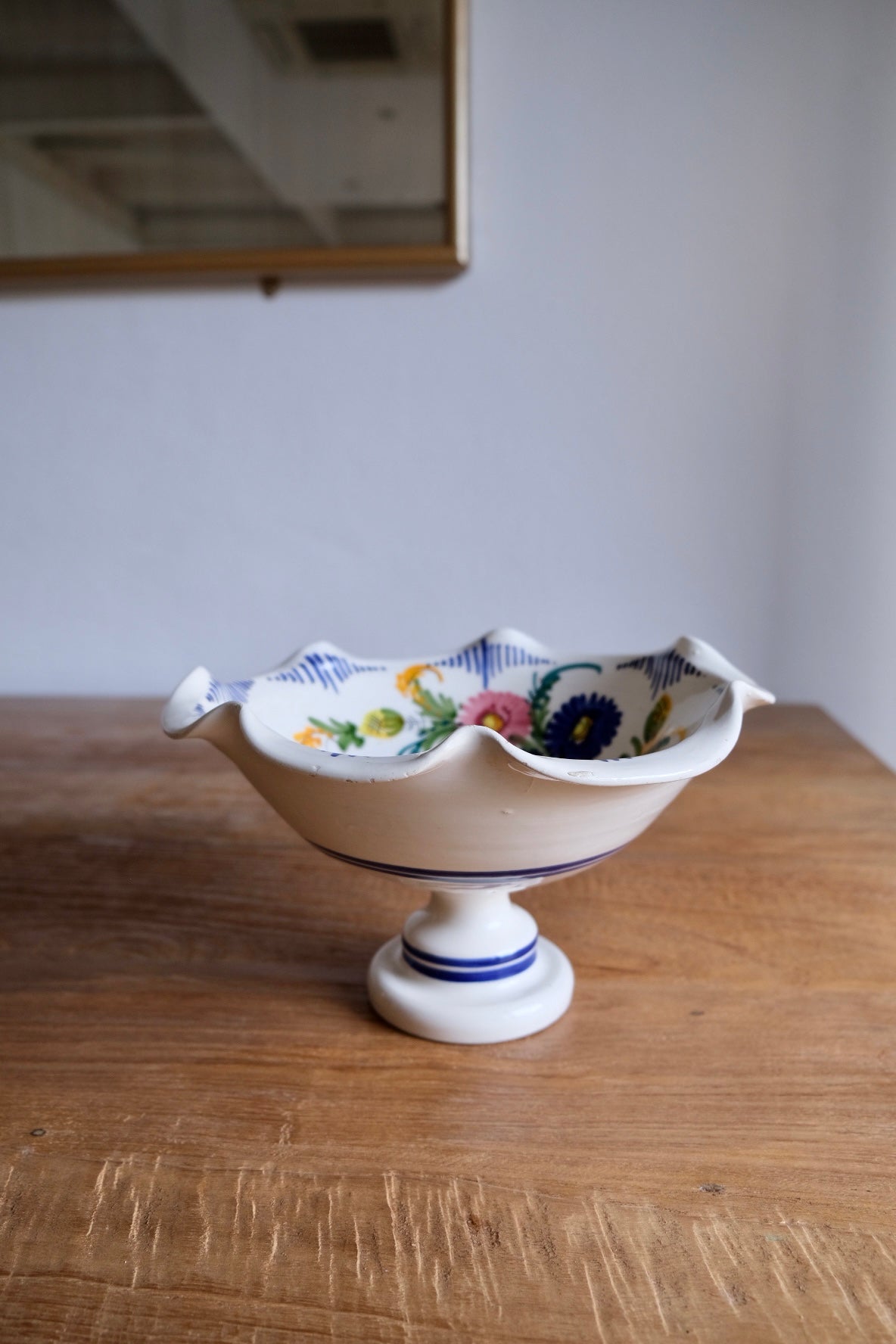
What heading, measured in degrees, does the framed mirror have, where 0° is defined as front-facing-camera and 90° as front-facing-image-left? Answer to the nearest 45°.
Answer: approximately 0°

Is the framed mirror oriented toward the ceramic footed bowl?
yes

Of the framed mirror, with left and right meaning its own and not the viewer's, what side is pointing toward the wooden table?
front
